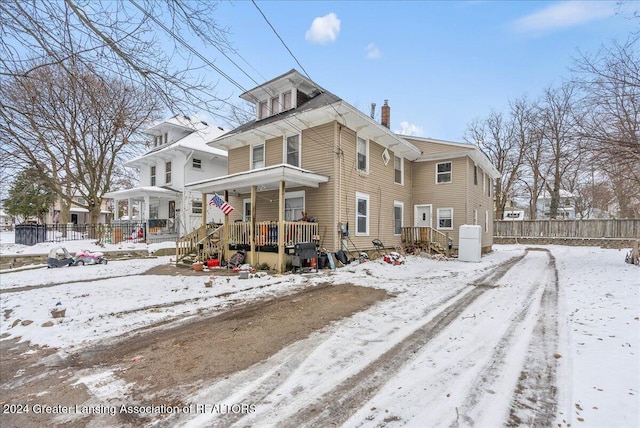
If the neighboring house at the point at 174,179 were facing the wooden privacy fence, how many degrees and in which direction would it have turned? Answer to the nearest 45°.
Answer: approximately 135° to its left

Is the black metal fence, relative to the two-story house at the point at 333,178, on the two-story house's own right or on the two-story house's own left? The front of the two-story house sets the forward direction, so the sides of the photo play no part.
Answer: on the two-story house's own right

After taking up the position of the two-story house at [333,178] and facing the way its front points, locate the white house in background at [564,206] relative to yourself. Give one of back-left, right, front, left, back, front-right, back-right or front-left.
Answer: back

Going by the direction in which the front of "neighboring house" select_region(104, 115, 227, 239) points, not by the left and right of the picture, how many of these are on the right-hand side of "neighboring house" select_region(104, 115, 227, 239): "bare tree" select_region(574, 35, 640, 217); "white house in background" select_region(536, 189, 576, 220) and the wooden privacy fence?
0

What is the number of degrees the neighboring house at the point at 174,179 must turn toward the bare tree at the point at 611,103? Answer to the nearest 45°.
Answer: approximately 90° to its left

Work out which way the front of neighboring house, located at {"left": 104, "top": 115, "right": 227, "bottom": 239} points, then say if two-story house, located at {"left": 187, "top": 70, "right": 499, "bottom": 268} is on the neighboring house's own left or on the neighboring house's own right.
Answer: on the neighboring house's own left

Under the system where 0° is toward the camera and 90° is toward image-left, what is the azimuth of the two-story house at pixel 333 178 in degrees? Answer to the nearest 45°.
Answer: approximately 45°

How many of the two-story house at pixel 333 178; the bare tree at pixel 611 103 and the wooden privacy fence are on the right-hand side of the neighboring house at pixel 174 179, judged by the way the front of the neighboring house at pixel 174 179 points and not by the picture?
0

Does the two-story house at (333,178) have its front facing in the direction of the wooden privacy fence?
no

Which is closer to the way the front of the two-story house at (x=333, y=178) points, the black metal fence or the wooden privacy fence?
the black metal fence

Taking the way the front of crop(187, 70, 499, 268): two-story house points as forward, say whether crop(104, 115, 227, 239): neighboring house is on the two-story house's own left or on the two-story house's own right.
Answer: on the two-story house's own right

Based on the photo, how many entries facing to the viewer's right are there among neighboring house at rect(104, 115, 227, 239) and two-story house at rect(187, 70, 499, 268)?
0

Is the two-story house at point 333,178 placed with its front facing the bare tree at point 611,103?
no

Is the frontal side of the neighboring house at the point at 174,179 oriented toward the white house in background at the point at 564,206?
no
